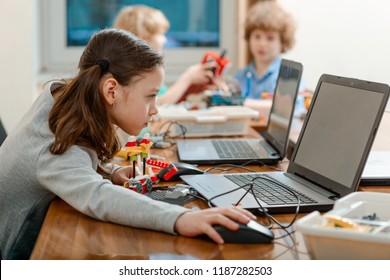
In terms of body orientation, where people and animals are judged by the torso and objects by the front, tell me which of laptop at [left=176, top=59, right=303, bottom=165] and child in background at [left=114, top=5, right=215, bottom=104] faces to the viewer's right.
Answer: the child in background

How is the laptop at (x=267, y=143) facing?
to the viewer's left

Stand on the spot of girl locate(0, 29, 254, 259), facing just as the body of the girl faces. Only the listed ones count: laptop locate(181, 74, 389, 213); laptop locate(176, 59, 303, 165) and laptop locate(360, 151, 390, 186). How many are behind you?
0

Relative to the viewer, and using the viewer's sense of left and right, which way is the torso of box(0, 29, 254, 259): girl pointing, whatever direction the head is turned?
facing to the right of the viewer

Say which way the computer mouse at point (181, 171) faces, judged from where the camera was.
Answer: facing to the right of the viewer

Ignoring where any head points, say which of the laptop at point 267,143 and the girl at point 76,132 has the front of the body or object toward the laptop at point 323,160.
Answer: the girl

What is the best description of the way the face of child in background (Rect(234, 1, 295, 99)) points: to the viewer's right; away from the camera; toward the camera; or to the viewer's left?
toward the camera

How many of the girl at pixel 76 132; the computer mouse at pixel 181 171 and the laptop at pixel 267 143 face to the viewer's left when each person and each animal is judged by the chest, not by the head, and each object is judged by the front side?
1

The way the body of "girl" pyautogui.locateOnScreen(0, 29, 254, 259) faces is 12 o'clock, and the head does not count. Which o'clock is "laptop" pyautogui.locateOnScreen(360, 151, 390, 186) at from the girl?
The laptop is roughly at 12 o'clock from the girl.

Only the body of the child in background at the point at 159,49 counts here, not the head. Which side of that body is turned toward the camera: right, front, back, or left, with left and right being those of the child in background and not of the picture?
right

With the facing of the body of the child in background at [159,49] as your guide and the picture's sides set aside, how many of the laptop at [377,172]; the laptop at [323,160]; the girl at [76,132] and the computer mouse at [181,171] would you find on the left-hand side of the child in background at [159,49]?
0

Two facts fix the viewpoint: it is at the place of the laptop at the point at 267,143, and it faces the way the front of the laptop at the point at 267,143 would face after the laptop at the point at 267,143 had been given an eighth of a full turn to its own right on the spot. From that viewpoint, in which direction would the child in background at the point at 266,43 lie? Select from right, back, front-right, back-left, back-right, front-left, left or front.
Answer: front-right

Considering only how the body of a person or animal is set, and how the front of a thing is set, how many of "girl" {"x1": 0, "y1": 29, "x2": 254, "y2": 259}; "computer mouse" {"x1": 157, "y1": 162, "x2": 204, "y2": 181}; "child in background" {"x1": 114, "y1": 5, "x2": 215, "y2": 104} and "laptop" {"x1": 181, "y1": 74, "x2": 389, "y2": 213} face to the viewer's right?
3

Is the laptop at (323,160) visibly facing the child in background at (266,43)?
no
